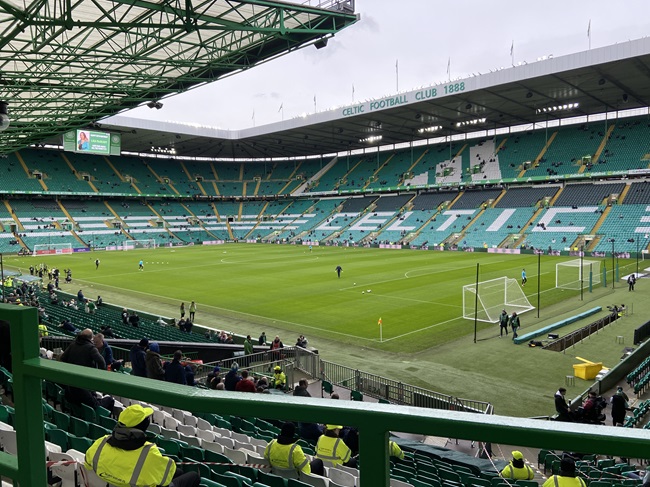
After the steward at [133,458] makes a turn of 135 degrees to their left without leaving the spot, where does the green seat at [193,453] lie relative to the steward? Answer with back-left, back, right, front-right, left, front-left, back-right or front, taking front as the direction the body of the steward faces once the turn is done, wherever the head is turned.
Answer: right

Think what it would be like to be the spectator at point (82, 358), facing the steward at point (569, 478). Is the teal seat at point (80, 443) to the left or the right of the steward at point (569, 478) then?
right

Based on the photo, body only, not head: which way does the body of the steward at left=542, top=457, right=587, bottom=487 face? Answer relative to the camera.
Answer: away from the camera

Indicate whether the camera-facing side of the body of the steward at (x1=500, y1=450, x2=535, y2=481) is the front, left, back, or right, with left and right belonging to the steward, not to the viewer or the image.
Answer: back

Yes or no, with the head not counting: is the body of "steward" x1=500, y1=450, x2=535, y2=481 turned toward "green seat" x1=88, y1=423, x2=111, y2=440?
no

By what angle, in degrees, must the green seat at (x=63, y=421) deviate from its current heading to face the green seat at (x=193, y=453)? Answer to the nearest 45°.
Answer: approximately 90° to its right

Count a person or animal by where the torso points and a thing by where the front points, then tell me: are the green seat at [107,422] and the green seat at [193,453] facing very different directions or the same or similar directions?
same or similar directions

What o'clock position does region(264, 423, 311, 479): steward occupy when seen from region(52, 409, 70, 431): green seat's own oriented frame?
The steward is roughly at 3 o'clock from the green seat.

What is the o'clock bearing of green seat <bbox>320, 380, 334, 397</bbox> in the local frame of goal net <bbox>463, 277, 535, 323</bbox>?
The green seat is roughly at 8 o'clock from the goal net.

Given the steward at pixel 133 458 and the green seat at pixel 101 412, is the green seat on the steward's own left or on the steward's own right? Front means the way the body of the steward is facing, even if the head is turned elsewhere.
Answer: on the steward's own left

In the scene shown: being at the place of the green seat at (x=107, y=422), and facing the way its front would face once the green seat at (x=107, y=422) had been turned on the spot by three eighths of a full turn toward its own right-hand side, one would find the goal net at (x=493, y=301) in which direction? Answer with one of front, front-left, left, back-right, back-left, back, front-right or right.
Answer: back-left

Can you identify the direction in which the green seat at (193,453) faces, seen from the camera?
facing away from the viewer and to the right of the viewer

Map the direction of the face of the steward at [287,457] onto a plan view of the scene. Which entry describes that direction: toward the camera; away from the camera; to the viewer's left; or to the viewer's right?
away from the camera

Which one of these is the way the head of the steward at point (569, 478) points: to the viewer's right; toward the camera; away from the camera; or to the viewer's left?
away from the camera

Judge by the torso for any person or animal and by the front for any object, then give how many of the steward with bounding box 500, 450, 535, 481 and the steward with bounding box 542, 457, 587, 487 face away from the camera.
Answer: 2

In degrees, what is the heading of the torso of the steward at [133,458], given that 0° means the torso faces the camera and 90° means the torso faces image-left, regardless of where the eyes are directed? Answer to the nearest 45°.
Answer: approximately 225°

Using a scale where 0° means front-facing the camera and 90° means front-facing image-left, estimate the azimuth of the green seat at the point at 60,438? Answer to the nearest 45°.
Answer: approximately 225°
